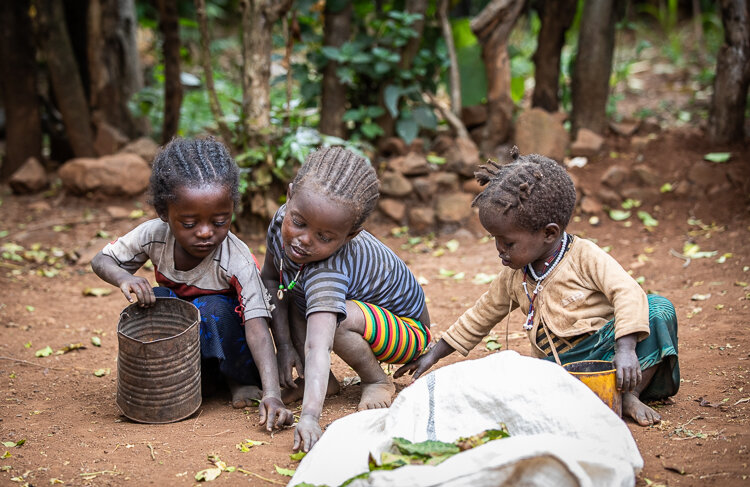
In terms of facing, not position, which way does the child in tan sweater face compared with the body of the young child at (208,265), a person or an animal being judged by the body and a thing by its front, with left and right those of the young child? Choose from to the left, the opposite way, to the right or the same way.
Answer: to the right

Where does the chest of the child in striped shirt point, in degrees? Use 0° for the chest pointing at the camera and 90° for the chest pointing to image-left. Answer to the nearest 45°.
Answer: approximately 45°

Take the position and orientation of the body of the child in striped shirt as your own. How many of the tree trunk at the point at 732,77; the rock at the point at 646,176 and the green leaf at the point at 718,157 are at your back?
3

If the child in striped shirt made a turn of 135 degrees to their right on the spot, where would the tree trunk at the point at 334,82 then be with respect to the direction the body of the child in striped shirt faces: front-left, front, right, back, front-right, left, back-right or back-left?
front

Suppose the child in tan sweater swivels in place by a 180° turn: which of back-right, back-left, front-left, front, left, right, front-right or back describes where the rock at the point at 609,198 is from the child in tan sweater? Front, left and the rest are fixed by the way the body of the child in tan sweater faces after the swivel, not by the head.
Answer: front-left

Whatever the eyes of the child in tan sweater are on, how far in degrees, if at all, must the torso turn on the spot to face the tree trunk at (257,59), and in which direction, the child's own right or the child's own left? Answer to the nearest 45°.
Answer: approximately 90° to the child's own right

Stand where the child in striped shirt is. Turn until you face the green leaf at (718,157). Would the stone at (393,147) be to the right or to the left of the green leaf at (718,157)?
left

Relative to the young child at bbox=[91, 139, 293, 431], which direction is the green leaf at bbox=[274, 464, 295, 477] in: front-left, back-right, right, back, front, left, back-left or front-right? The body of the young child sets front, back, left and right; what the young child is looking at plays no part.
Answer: front

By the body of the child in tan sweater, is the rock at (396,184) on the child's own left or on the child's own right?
on the child's own right

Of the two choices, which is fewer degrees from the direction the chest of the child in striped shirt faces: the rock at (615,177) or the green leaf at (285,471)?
the green leaf

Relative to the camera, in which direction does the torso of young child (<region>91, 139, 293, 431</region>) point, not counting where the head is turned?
toward the camera
